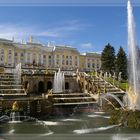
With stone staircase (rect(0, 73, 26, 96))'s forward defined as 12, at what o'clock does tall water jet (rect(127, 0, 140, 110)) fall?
The tall water jet is roughly at 11 o'clock from the stone staircase.

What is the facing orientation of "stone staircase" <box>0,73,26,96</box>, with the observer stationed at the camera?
facing the viewer

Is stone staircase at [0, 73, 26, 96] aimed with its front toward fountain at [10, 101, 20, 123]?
yes

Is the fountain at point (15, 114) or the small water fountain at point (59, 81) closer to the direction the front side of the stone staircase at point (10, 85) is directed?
the fountain at point (15, 114)
